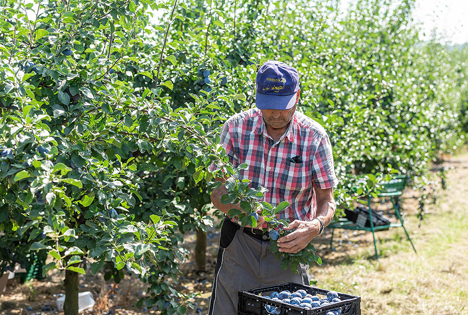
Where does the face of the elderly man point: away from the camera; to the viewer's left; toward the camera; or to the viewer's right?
toward the camera

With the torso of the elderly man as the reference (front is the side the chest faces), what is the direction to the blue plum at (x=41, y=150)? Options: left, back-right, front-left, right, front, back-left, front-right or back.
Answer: front-right

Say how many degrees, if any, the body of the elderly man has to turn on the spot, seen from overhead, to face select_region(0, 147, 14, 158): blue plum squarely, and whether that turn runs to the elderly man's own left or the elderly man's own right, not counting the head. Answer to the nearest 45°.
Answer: approximately 45° to the elderly man's own right

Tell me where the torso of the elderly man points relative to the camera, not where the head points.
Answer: toward the camera
